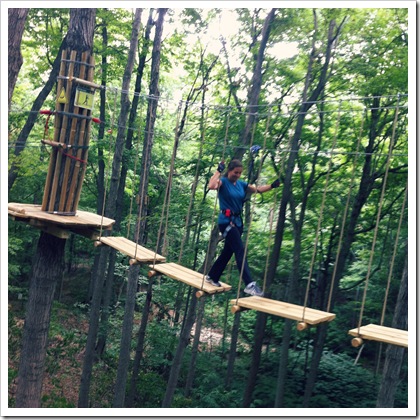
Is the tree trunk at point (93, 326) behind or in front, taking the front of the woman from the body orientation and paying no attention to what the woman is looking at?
behind

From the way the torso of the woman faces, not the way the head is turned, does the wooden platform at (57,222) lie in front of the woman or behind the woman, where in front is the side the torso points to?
behind

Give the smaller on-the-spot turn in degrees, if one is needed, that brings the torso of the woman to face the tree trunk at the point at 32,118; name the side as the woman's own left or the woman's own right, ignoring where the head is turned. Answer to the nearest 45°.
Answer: approximately 180°
